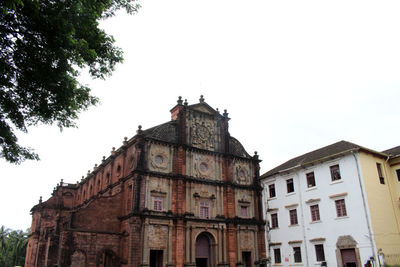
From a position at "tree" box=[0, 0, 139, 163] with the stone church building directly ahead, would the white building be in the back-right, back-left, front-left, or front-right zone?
front-right

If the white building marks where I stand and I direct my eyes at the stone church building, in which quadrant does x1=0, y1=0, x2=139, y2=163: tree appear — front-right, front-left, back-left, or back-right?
front-left

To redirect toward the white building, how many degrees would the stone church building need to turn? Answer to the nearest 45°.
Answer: approximately 45° to its left

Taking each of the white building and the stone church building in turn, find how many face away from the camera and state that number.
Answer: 0

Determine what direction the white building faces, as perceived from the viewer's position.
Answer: facing the viewer and to the left of the viewer

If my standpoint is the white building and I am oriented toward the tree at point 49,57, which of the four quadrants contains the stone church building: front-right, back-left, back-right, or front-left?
front-right

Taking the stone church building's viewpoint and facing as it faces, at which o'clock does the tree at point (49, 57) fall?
The tree is roughly at 2 o'clock from the stone church building.

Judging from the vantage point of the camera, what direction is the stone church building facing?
facing the viewer and to the right of the viewer

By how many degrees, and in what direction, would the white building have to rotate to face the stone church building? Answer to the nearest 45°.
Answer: approximately 45° to its right

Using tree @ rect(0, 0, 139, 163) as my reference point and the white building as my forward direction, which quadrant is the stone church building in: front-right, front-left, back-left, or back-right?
front-left
